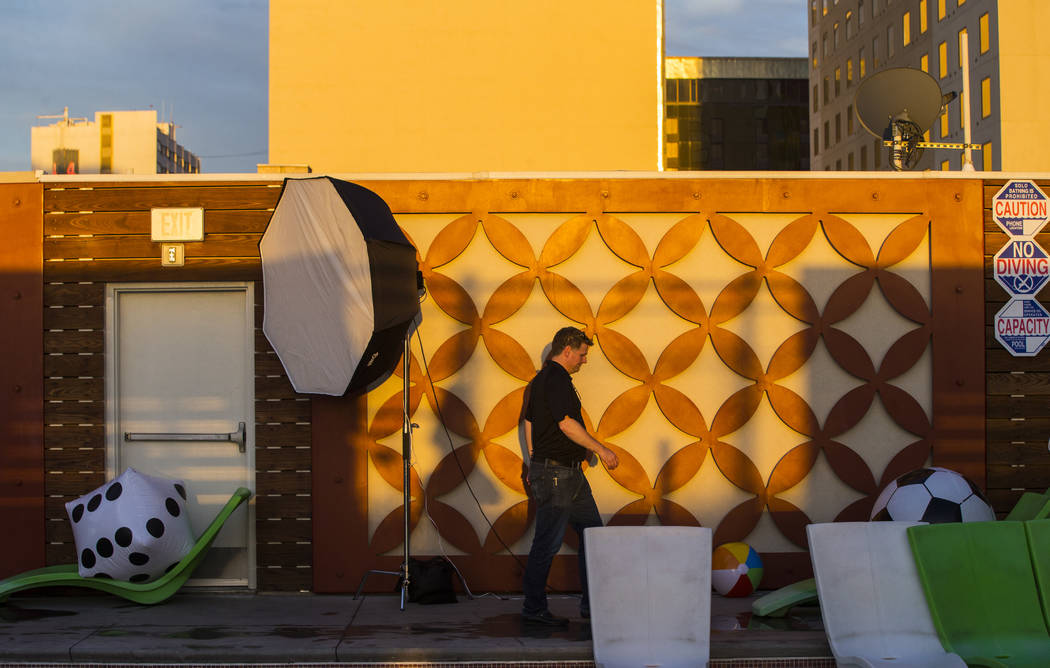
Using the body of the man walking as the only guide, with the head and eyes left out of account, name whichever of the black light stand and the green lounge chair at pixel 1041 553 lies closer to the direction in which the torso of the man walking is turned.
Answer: the green lounge chair

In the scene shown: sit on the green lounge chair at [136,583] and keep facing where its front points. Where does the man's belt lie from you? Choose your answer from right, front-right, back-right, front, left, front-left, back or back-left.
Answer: back-left

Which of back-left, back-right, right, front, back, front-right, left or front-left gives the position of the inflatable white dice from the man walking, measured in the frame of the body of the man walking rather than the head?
back

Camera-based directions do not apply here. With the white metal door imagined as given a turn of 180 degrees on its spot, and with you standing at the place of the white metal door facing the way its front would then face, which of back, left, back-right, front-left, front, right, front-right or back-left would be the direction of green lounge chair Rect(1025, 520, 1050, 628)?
back-right

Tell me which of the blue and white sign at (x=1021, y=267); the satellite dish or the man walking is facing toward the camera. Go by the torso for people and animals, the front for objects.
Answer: the blue and white sign

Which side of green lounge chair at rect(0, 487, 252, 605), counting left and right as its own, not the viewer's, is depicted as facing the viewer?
left

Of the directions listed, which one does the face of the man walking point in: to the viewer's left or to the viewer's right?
to the viewer's right

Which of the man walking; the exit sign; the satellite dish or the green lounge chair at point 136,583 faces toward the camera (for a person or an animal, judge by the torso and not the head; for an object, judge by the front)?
the exit sign

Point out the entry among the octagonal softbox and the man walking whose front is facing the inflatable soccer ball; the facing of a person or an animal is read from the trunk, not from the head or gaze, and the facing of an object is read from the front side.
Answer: the man walking

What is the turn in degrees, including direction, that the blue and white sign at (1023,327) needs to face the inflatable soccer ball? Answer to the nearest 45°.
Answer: approximately 45° to its right

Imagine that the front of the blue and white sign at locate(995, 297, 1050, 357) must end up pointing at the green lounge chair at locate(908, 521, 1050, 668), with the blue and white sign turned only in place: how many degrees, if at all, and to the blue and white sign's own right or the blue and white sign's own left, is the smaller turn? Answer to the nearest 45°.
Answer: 0° — it already faces it

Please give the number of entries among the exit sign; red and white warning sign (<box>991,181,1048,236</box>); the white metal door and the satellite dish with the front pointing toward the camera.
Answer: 3

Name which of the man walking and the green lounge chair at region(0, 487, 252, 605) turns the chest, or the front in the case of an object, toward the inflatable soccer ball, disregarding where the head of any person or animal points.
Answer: the man walking
